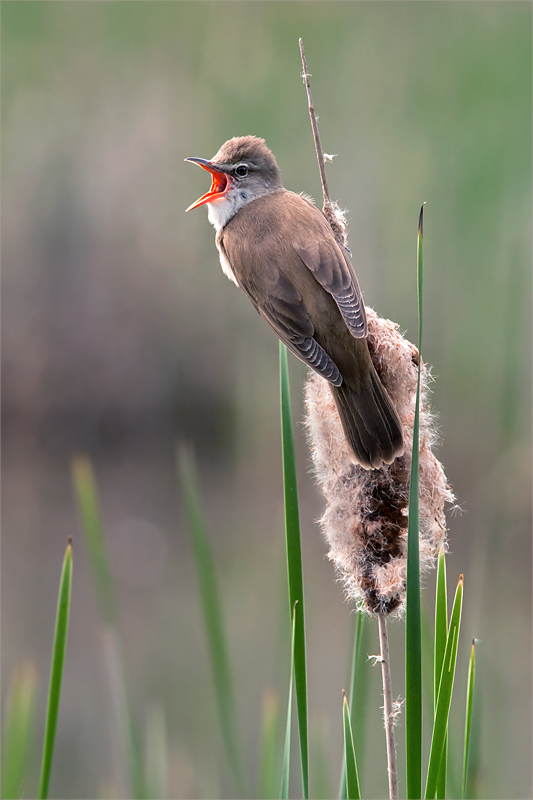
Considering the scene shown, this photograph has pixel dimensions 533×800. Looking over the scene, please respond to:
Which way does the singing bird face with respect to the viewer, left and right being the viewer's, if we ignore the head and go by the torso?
facing away from the viewer and to the left of the viewer

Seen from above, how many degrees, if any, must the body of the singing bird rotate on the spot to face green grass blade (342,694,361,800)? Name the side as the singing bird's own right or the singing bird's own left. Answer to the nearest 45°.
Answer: approximately 135° to the singing bird's own left
